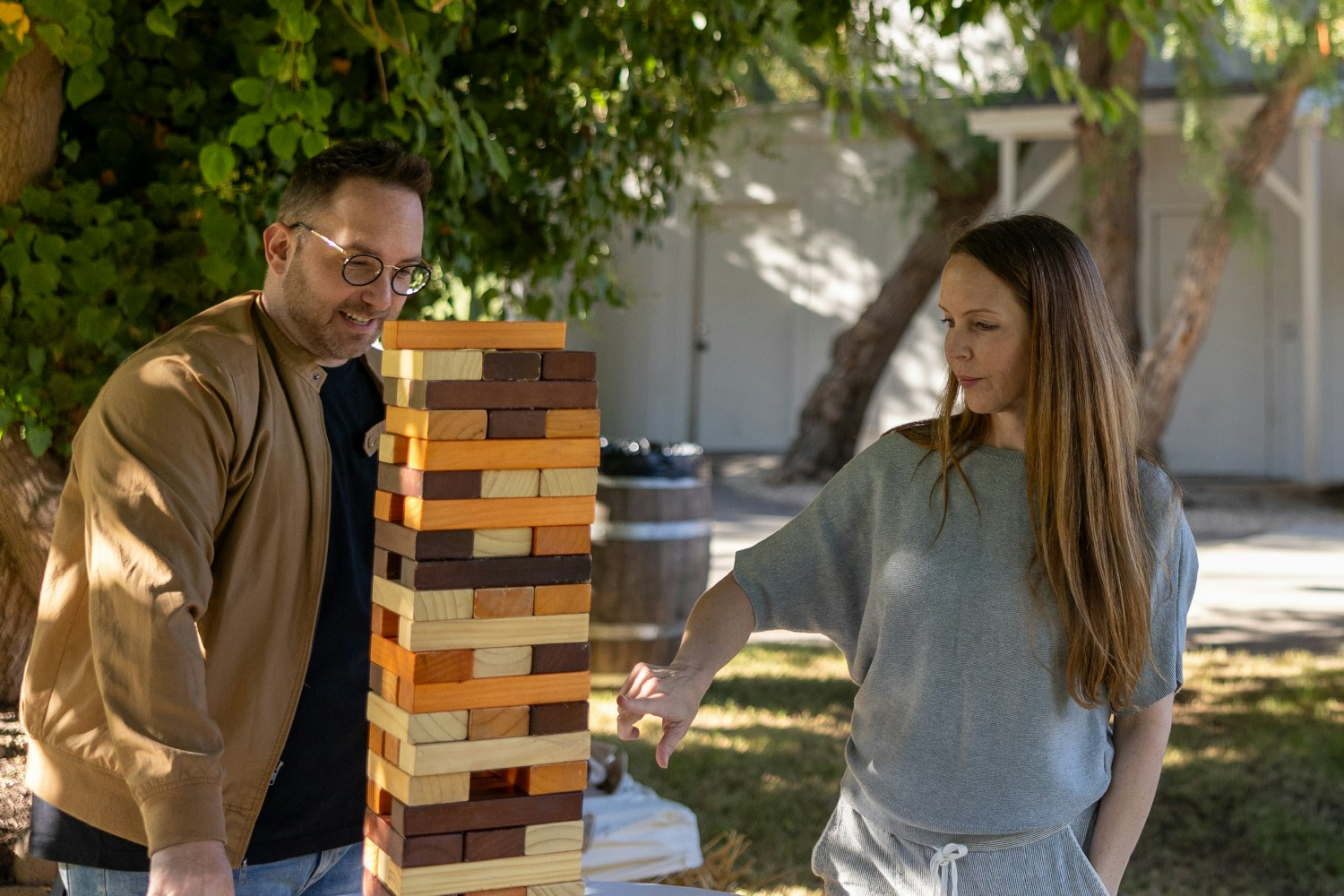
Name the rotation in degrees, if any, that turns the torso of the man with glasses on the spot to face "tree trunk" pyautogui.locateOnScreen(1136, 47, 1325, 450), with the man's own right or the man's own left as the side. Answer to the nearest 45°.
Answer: approximately 90° to the man's own left

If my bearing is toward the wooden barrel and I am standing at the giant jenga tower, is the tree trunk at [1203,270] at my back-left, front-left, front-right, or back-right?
front-right

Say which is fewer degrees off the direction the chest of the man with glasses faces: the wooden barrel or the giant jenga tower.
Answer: the giant jenga tower

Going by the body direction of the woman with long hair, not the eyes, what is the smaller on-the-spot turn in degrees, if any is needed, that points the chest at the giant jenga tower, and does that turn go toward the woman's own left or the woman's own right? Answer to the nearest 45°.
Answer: approximately 45° to the woman's own right

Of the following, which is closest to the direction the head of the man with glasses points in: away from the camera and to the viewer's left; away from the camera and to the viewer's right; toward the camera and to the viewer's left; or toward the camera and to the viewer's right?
toward the camera and to the viewer's right

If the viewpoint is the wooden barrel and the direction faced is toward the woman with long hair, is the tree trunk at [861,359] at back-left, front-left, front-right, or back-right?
back-left

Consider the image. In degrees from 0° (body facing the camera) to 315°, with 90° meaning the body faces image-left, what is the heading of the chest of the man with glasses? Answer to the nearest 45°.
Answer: approximately 315°

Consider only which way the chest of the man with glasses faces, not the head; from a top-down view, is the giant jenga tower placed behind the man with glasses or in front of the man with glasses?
in front

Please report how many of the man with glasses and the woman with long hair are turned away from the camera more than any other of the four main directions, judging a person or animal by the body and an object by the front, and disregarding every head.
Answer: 0

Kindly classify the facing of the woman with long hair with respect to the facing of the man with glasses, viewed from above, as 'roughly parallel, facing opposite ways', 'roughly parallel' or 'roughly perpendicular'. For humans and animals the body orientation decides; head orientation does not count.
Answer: roughly perpendicular

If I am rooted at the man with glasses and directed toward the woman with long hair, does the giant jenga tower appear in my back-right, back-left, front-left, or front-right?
front-right

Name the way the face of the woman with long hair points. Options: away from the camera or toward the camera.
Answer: toward the camera
